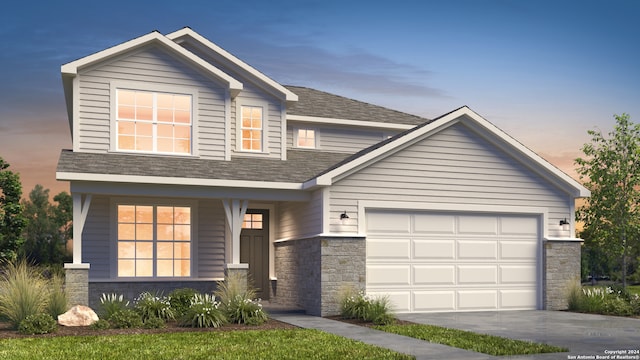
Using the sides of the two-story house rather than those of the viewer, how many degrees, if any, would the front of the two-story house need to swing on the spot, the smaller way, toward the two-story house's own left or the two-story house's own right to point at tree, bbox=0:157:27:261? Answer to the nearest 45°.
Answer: approximately 135° to the two-story house's own right

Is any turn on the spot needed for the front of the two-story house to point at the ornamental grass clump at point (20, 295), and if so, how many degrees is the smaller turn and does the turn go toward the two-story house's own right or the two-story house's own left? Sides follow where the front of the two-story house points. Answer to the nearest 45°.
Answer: approximately 45° to the two-story house's own right

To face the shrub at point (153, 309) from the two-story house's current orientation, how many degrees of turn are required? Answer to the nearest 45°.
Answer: approximately 45° to its right

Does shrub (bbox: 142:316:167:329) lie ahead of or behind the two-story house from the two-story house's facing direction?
ahead

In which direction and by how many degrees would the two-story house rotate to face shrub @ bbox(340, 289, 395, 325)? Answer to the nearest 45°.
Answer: approximately 45° to its left

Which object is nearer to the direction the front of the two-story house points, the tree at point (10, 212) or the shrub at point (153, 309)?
the shrub

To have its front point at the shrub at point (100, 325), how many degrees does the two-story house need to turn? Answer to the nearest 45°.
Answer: approximately 45° to its right

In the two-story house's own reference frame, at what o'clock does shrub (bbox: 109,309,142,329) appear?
The shrub is roughly at 1 o'clock from the two-story house.

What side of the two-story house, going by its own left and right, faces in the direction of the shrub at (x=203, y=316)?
front

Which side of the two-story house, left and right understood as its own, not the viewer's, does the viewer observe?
front

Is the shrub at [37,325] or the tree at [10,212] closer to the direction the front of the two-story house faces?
the shrub

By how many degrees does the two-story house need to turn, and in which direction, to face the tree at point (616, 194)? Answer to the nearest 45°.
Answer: approximately 135° to its left

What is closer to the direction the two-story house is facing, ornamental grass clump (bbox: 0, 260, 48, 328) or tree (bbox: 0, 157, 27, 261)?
the ornamental grass clump

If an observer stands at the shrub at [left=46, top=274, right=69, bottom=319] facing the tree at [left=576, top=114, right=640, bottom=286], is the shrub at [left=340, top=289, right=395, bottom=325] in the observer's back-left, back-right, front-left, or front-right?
front-right

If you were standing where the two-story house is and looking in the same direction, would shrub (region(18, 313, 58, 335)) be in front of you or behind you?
in front

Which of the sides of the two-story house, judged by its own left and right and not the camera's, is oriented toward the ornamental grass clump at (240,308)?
front

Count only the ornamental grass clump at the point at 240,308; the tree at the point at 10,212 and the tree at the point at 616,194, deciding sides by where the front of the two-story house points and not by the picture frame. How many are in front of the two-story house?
1
